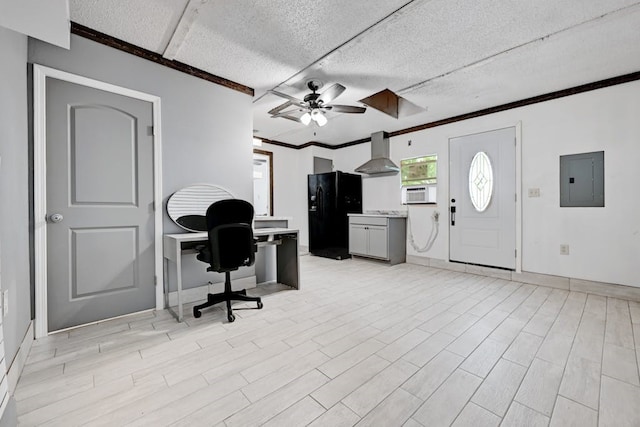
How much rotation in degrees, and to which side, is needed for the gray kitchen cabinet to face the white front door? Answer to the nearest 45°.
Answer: approximately 135° to its left

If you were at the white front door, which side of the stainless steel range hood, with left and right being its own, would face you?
left

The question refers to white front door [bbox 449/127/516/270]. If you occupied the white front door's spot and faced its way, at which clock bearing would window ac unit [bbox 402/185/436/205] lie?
The window ac unit is roughly at 2 o'clock from the white front door.

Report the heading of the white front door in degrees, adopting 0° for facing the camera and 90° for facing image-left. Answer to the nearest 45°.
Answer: approximately 45°

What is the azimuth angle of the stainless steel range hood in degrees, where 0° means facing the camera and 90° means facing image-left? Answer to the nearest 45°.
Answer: approximately 45°

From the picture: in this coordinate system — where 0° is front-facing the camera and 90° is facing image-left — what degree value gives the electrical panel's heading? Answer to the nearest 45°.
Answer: approximately 45°

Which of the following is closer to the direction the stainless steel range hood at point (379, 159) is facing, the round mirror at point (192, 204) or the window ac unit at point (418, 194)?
the round mirror

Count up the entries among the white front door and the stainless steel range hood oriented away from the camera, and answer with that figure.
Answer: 0

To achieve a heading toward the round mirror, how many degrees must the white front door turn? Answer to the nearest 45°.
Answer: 0° — it already faces it
